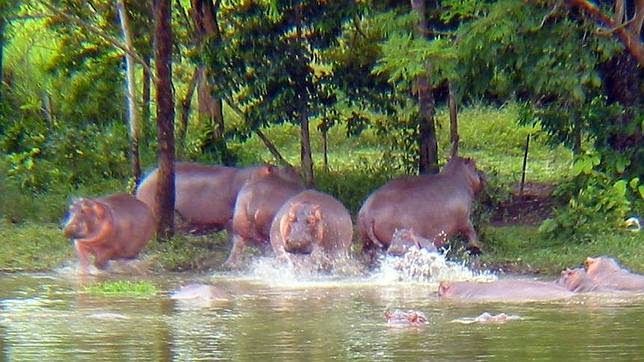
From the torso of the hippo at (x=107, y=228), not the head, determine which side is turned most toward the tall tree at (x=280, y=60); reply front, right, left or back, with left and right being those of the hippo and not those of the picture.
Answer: back

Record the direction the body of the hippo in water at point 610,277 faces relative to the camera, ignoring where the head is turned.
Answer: to the viewer's left

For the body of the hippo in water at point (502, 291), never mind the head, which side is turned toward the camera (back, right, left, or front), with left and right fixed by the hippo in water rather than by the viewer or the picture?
left

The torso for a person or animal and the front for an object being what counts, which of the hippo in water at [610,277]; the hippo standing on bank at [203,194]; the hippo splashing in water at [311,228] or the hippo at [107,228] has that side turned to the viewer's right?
the hippo standing on bank at [203,194]

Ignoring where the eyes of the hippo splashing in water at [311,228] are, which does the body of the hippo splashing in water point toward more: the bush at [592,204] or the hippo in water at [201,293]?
the hippo in water

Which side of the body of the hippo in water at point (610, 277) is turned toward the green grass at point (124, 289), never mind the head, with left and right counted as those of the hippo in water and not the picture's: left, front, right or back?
front
